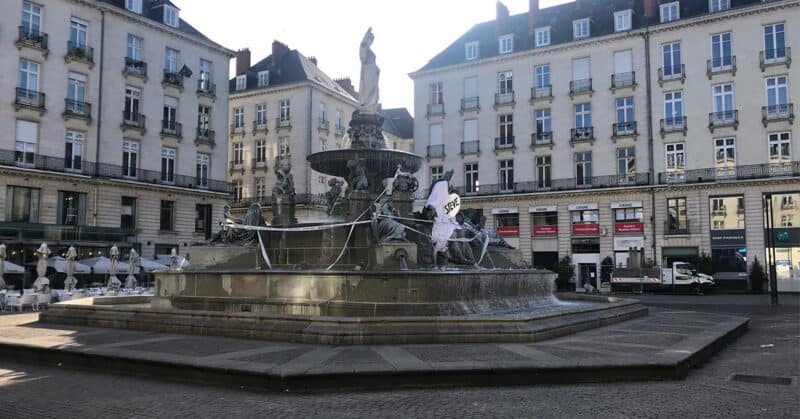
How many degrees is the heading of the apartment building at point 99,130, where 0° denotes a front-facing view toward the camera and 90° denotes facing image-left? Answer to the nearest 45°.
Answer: approximately 315°

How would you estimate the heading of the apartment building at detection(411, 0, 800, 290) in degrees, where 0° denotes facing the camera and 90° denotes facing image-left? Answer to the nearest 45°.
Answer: approximately 45°

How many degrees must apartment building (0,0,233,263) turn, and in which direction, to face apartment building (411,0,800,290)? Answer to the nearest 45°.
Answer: approximately 45° to its left

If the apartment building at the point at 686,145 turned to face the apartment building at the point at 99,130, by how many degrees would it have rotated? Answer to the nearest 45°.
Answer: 0° — it already faces it
